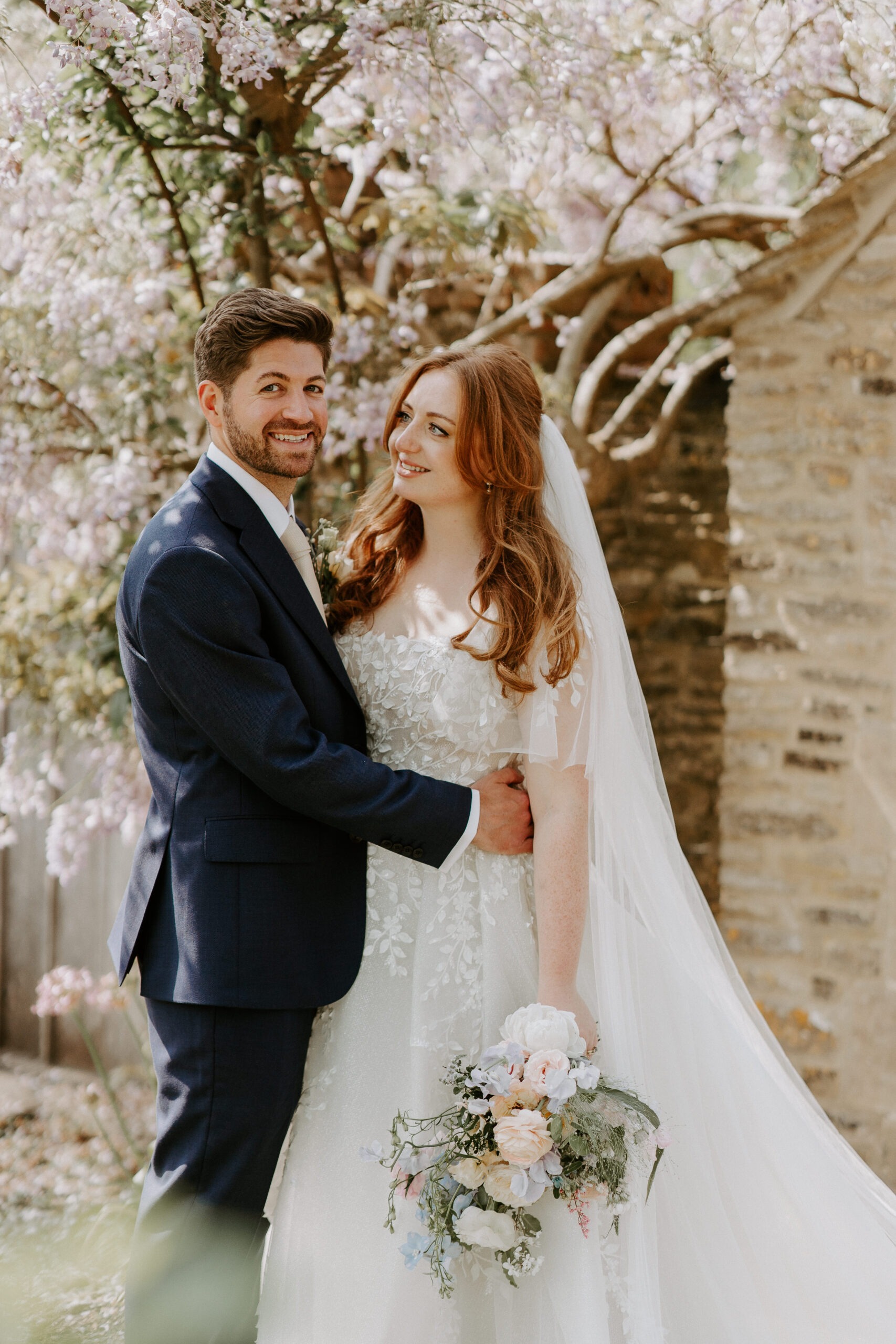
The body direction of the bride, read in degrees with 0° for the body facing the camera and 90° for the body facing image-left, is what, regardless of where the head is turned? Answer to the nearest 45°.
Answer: approximately 45°

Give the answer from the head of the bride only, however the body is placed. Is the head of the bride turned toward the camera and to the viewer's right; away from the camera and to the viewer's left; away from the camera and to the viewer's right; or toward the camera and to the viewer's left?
toward the camera and to the viewer's left

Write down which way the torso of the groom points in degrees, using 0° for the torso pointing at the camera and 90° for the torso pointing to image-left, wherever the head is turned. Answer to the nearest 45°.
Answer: approximately 270°

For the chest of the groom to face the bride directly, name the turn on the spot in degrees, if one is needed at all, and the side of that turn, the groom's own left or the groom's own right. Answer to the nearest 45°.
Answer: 0° — they already face them

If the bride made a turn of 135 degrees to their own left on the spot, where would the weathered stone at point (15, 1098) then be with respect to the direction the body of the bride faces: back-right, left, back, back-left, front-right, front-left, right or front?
back-left
